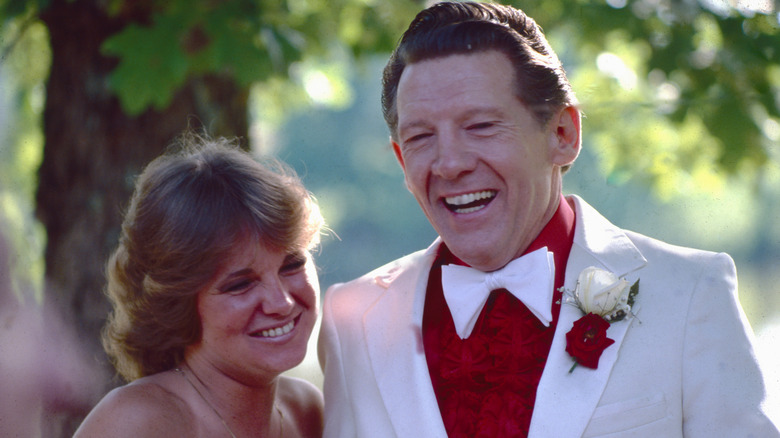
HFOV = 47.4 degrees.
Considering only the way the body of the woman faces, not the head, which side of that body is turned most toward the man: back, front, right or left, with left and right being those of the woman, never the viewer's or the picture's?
front

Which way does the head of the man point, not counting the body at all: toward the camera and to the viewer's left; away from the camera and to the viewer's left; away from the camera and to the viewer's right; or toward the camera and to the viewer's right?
toward the camera and to the viewer's left

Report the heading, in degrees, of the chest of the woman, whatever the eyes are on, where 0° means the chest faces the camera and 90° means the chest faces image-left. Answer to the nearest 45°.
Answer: approximately 315°

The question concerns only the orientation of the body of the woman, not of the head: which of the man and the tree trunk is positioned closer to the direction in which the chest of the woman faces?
the man
